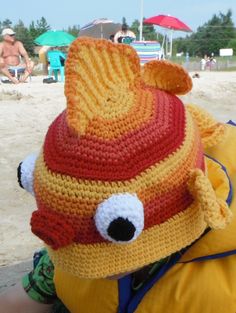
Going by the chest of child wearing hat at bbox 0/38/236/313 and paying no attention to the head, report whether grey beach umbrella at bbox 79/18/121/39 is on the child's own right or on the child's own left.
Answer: on the child's own right

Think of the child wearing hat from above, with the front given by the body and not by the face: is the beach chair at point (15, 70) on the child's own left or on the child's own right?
on the child's own right

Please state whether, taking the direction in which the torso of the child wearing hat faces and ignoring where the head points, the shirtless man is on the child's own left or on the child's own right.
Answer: on the child's own right
